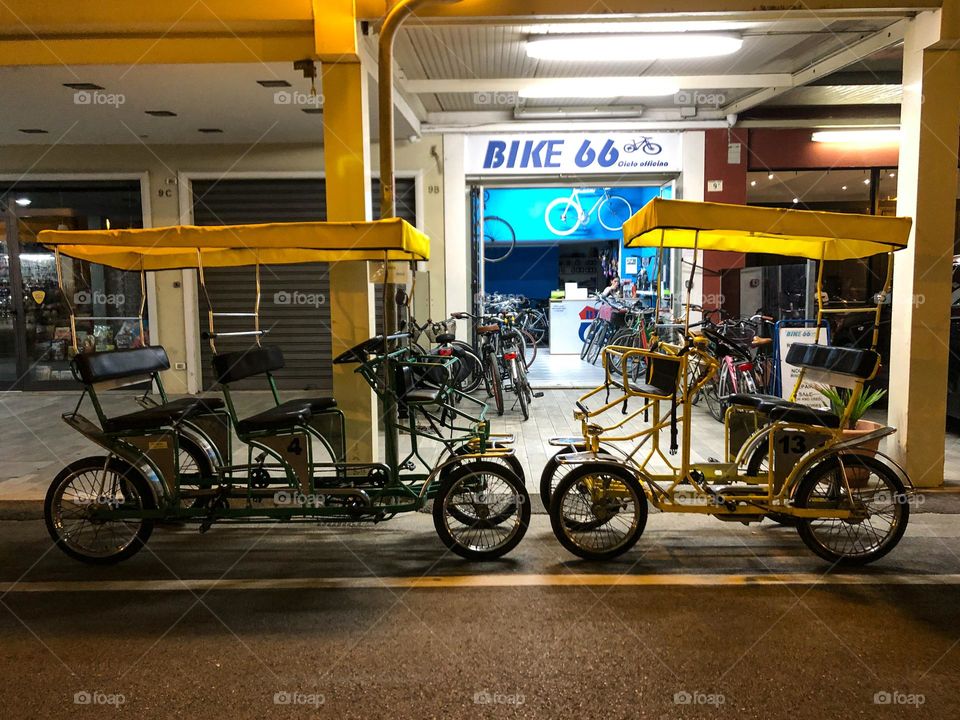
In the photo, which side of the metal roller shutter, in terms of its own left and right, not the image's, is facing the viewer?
front

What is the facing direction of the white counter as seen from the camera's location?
facing the viewer

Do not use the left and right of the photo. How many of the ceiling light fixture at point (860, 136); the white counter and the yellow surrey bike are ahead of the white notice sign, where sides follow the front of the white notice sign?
1

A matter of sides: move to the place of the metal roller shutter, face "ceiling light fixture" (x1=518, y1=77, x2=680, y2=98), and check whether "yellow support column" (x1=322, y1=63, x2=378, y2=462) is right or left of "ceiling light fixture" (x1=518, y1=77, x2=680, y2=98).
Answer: right

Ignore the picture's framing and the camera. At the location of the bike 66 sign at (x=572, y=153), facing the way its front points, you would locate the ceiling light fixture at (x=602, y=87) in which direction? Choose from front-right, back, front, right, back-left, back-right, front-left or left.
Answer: front

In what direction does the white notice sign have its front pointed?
toward the camera

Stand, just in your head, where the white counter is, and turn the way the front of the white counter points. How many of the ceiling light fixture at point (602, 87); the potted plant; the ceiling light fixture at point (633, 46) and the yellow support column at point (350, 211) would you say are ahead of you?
4

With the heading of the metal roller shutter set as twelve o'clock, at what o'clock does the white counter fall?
The white counter is roughly at 8 o'clock from the metal roller shutter.

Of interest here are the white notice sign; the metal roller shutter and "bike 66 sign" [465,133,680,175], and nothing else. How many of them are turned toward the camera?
3

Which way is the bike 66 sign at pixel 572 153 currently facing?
toward the camera

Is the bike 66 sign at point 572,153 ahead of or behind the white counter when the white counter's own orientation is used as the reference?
ahead

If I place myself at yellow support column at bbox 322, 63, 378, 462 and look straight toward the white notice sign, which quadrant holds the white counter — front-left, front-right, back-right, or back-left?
front-left

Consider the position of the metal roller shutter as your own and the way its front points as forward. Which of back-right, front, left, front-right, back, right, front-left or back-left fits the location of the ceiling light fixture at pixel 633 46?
front-left

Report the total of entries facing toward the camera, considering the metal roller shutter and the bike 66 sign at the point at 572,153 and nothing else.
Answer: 2

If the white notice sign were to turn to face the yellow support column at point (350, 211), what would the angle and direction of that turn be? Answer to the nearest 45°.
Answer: approximately 45° to its right
